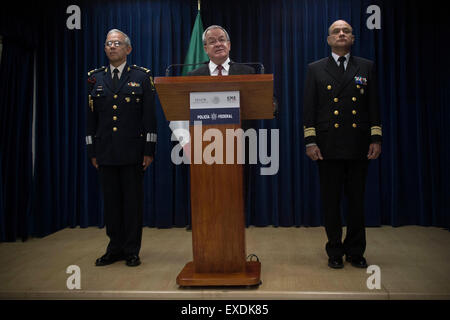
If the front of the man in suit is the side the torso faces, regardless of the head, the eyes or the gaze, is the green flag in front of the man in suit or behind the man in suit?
behind

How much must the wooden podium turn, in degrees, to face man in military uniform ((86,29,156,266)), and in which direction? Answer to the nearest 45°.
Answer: approximately 135° to its right

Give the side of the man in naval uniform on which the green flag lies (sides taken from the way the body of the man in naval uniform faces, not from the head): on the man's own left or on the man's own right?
on the man's own right

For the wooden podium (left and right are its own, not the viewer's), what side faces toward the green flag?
back

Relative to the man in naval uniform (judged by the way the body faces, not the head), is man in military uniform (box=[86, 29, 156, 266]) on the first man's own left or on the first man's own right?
on the first man's own right

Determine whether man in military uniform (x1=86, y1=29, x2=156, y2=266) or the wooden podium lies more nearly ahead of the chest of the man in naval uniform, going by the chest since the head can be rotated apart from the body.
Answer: the wooden podium

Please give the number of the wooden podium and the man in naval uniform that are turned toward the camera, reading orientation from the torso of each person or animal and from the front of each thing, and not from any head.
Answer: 2

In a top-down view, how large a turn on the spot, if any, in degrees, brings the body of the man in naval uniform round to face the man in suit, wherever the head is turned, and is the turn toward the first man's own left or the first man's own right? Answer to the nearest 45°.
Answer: approximately 45° to the first man's own right

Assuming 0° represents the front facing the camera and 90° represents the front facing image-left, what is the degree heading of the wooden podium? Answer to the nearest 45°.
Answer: approximately 0°
